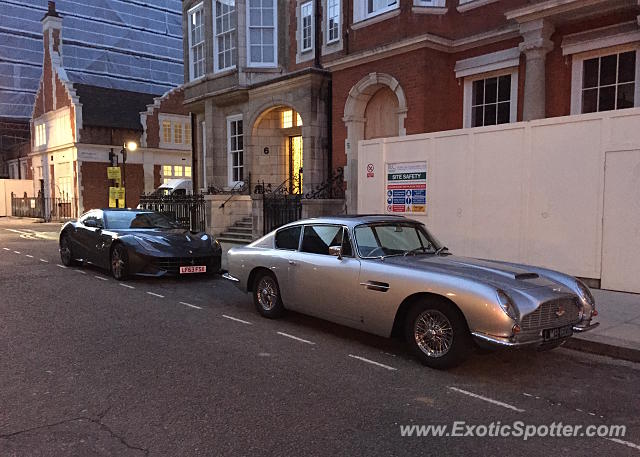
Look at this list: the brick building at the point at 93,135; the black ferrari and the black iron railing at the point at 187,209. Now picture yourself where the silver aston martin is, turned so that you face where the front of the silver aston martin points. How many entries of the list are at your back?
3

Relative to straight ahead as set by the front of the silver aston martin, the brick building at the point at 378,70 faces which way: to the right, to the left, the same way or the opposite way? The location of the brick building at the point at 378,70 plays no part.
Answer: to the right

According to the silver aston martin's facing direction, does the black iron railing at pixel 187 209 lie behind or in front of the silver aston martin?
behind

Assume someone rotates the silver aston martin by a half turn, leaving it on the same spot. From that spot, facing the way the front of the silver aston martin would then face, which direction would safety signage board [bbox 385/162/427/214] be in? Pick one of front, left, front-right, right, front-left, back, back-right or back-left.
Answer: front-right

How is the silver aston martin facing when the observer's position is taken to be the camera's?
facing the viewer and to the right of the viewer

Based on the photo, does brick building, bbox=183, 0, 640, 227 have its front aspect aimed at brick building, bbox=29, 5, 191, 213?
no

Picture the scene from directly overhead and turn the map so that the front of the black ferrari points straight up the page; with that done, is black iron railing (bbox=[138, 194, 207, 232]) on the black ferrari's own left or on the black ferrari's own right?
on the black ferrari's own left

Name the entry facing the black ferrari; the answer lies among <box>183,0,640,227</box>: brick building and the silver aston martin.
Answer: the brick building

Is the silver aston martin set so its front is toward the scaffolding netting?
no

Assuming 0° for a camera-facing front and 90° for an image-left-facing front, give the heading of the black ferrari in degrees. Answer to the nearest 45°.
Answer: approximately 315°

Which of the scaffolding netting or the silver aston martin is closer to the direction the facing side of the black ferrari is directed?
the silver aston martin

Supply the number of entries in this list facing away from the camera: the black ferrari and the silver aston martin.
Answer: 0

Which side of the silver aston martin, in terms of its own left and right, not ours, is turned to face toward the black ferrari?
back

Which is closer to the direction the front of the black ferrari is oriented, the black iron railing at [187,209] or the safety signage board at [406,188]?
the safety signage board

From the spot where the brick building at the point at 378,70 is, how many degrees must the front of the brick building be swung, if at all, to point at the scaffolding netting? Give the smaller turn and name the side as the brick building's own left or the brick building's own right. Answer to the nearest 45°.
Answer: approximately 90° to the brick building's own right

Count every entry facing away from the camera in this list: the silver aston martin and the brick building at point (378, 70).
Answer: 0

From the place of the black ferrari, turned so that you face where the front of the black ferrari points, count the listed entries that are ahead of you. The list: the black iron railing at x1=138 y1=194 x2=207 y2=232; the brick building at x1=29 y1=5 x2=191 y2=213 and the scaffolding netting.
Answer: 0

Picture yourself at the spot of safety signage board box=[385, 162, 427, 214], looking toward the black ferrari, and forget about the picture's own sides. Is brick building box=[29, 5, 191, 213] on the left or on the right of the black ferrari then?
right

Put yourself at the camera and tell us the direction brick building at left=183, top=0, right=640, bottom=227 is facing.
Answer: facing the viewer and to the left of the viewer

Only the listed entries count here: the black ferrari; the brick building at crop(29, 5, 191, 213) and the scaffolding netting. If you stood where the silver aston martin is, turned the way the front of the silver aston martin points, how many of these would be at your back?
3
